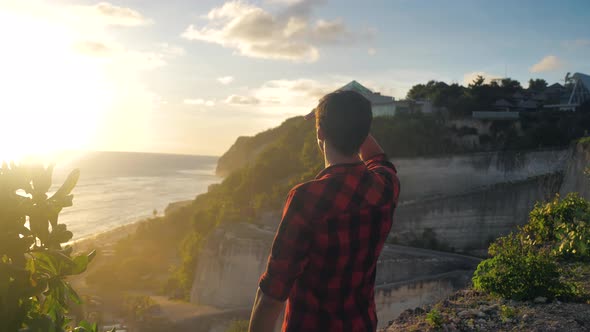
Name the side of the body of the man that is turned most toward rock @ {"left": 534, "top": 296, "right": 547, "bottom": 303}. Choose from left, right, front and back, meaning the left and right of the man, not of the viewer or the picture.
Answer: right

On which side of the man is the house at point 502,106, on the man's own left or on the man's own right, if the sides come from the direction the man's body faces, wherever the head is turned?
on the man's own right

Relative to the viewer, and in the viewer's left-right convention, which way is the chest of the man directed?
facing away from the viewer and to the left of the viewer
